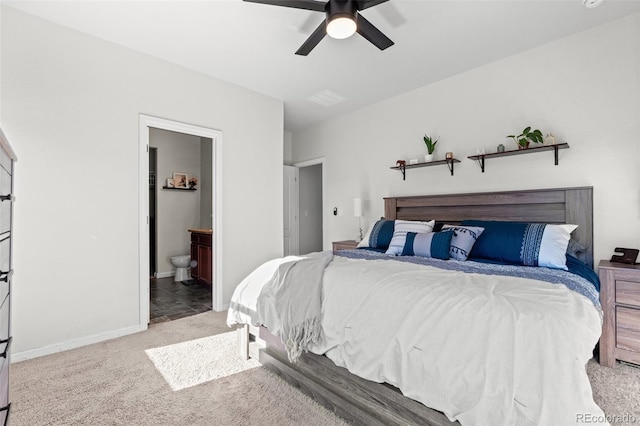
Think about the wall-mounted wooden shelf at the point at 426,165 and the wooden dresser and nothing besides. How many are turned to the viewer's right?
1

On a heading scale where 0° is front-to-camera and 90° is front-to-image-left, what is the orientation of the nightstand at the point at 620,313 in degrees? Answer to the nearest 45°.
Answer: approximately 0°

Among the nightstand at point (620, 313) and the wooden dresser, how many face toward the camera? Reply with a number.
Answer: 1

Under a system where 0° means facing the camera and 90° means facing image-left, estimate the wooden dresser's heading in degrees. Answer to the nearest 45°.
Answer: approximately 270°

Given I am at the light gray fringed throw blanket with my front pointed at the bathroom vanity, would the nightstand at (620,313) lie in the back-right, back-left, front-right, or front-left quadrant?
back-right

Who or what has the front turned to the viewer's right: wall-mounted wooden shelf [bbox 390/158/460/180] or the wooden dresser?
the wooden dresser
